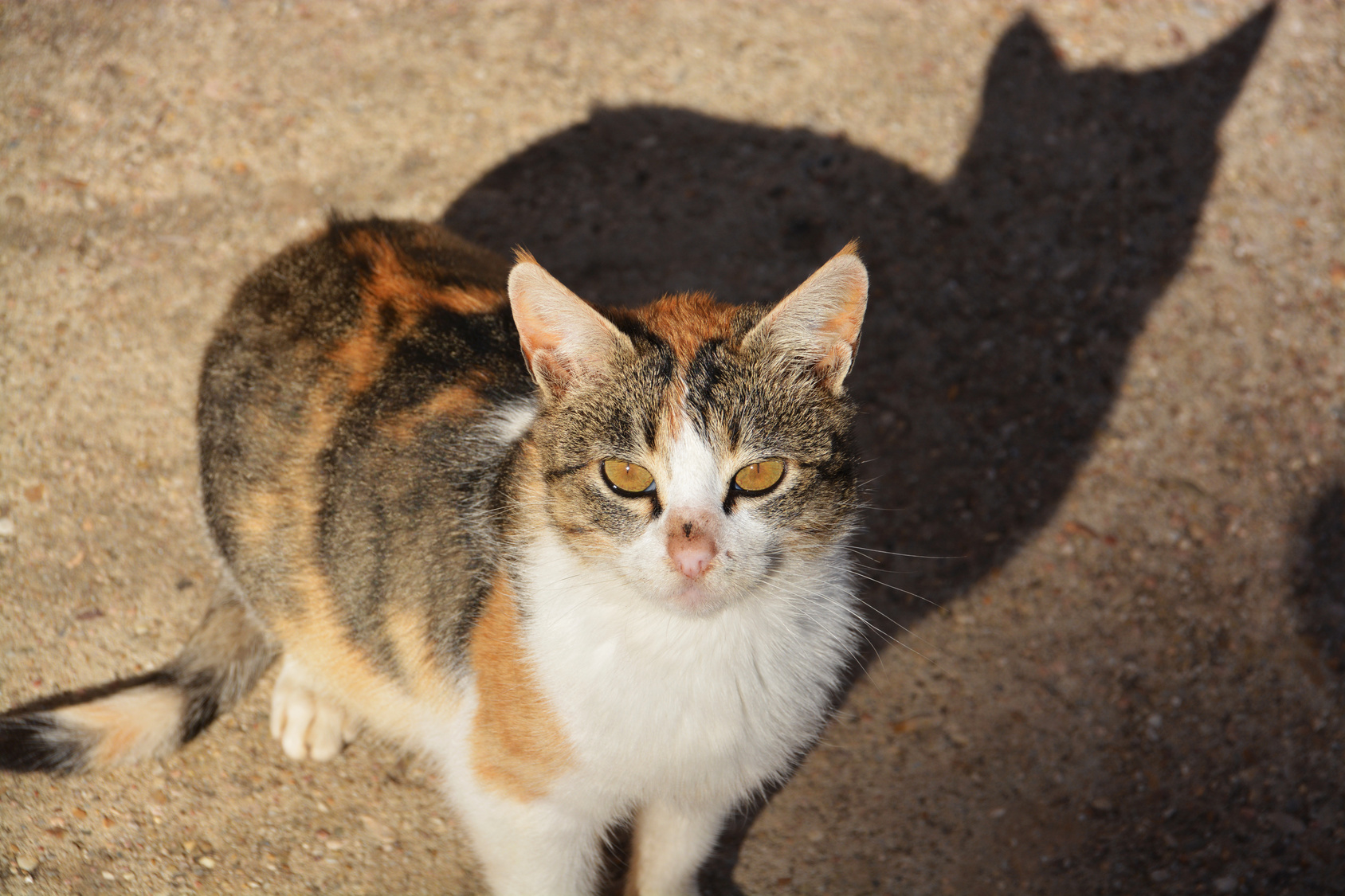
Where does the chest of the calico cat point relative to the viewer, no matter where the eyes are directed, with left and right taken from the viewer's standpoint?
facing the viewer and to the right of the viewer
